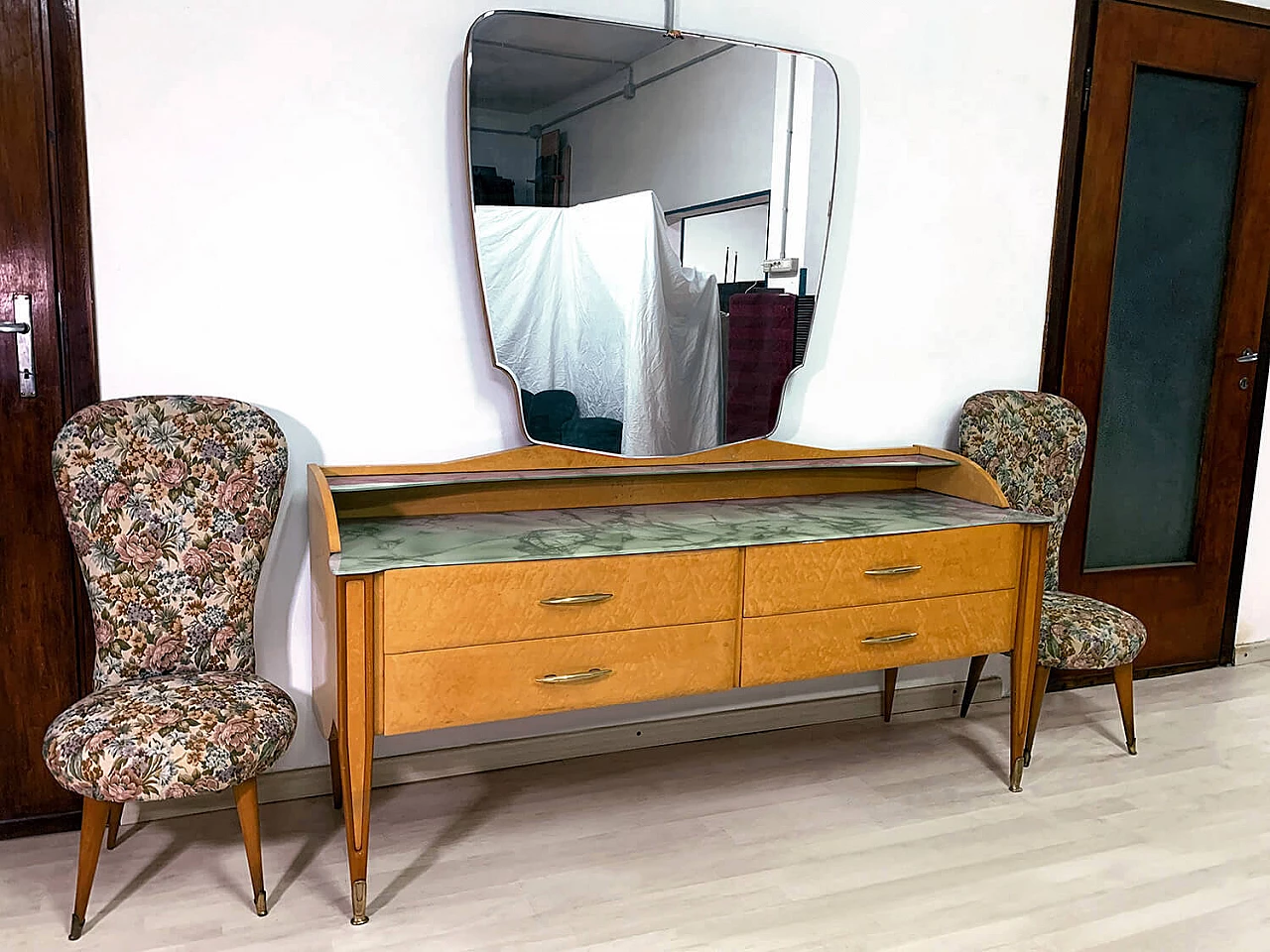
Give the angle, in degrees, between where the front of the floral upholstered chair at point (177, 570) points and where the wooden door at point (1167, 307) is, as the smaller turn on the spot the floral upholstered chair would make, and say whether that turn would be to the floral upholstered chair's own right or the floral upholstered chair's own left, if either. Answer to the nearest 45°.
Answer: approximately 90° to the floral upholstered chair's own left

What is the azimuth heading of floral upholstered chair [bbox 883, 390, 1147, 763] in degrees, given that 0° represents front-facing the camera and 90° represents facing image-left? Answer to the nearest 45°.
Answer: approximately 315°

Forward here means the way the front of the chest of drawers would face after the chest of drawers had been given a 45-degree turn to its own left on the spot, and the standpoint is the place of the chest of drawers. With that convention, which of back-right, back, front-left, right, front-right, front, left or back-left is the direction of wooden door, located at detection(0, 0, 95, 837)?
back

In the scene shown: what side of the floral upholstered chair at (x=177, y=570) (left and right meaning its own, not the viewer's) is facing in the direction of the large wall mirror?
left

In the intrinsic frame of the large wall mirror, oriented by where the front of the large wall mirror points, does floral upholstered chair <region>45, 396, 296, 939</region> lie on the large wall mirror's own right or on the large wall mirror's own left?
on the large wall mirror's own right

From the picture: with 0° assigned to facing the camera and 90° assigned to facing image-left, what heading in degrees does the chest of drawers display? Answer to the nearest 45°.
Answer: approximately 315°

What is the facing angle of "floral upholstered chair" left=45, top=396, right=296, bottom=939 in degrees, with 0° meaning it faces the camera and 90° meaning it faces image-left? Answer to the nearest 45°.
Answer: approximately 0°

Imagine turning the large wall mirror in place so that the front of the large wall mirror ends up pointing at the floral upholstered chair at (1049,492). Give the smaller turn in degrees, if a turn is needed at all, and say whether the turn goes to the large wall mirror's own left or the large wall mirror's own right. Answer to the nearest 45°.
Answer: approximately 45° to the large wall mirror's own left
